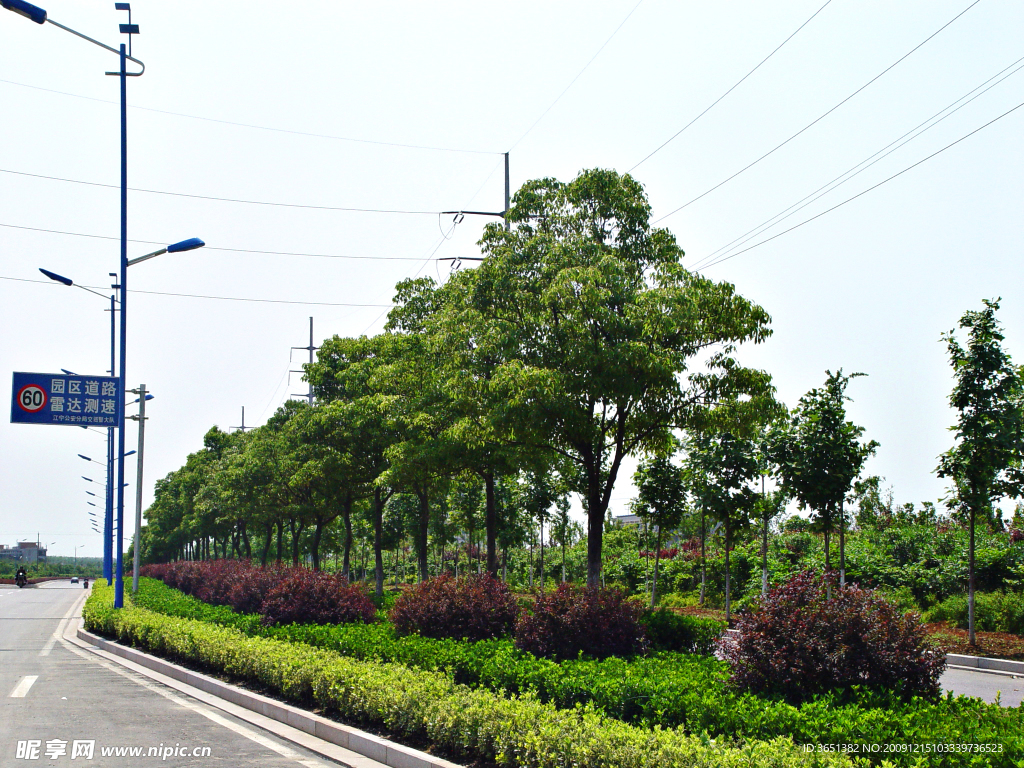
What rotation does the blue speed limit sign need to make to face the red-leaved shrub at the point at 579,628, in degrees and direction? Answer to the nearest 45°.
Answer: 0° — it already faces it

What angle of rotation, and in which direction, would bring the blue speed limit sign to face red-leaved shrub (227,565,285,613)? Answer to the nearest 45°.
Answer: approximately 45° to its left

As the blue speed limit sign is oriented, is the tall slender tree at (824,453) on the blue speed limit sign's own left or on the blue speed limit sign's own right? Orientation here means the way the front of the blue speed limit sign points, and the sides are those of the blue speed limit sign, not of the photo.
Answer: on the blue speed limit sign's own left

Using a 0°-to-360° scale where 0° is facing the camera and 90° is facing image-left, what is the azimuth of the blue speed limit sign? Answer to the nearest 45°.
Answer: approximately 0°

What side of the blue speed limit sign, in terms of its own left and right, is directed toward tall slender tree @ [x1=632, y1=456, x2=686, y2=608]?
left

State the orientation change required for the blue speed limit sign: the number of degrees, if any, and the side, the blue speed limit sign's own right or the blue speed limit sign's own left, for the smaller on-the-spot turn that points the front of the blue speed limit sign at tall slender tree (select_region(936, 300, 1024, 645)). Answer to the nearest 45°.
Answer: approximately 45° to the blue speed limit sign's own left
